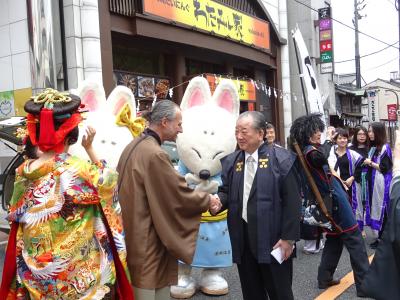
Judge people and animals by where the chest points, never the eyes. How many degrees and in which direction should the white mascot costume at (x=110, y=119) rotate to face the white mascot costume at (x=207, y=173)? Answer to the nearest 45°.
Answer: approximately 90° to its left

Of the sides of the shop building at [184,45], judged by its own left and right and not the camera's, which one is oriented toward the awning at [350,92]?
left

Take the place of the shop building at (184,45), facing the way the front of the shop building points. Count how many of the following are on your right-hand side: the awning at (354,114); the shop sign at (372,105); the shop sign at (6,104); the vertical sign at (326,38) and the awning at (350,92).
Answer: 1

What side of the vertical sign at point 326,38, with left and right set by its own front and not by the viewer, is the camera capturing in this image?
front

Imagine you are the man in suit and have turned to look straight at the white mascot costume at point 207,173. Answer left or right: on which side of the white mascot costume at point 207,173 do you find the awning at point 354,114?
right

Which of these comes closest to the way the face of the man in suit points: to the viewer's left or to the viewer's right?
to the viewer's left

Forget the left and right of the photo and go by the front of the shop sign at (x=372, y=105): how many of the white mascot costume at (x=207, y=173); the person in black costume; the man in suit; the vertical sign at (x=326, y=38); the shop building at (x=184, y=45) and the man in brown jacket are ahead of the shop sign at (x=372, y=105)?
6

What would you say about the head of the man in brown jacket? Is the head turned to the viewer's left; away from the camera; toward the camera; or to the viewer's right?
to the viewer's right

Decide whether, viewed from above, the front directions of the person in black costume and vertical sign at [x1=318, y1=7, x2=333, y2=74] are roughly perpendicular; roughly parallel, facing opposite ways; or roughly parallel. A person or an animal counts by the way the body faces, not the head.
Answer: roughly perpendicular

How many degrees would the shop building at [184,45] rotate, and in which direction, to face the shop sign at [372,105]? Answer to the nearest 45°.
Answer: approximately 90° to its left

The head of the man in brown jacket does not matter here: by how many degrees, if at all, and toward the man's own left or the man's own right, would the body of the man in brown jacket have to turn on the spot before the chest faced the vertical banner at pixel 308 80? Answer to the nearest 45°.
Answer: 0° — they already face it

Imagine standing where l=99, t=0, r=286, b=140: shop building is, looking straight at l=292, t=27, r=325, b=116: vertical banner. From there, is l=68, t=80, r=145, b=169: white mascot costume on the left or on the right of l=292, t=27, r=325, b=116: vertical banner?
right

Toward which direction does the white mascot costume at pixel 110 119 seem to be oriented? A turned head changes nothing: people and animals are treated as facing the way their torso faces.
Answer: toward the camera
